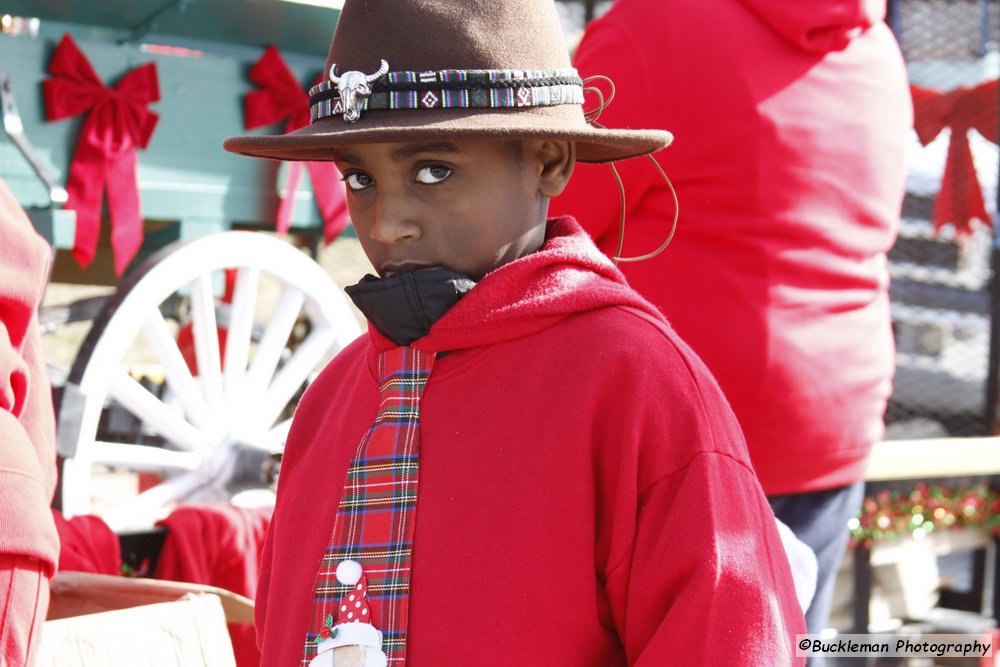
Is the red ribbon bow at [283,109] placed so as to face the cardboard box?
yes

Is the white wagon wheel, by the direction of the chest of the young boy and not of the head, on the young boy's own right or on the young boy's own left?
on the young boy's own right

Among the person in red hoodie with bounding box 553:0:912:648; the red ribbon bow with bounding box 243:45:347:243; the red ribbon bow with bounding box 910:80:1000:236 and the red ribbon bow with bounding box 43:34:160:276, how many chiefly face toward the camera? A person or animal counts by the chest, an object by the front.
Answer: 3

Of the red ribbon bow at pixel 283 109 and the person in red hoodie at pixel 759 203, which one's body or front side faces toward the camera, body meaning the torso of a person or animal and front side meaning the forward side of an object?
the red ribbon bow

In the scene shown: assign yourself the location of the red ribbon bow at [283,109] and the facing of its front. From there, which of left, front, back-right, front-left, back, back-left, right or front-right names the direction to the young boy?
front

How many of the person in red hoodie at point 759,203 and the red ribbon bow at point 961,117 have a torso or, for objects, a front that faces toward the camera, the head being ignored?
1

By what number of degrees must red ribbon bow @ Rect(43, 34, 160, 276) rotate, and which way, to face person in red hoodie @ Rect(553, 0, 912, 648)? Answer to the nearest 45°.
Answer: approximately 45° to its left

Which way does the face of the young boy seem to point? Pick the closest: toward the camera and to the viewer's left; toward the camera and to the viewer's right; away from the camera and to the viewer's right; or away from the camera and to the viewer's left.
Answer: toward the camera and to the viewer's left

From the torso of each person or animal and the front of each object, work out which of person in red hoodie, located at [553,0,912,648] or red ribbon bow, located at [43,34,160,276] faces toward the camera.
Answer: the red ribbon bow

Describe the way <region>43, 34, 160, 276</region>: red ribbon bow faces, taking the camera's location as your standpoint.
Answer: facing the viewer

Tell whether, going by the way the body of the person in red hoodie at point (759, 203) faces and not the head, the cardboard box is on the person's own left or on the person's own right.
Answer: on the person's own left

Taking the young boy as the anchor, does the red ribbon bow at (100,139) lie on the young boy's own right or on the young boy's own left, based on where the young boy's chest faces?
on the young boy's own right

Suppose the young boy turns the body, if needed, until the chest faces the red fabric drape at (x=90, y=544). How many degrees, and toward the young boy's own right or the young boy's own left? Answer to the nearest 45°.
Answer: approximately 90° to the young boy's own right

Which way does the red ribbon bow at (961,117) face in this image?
toward the camera

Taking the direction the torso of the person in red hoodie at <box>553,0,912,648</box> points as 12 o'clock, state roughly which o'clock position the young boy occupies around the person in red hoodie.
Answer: The young boy is roughly at 8 o'clock from the person in red hoodie.

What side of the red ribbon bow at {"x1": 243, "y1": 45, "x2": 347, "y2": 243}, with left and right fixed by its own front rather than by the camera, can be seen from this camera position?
front

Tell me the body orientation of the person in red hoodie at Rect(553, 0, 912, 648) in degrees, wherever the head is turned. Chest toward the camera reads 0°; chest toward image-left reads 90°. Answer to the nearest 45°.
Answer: approximately 135°

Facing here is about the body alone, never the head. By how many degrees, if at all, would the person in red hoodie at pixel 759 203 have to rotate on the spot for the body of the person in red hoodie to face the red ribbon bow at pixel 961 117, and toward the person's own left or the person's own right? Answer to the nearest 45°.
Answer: approximately 45° to the person's own right
